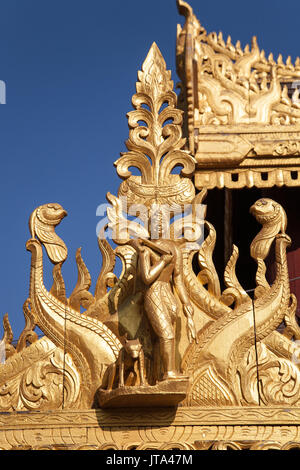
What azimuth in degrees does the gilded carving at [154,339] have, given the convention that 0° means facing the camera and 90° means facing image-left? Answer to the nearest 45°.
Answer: approximately 0°
